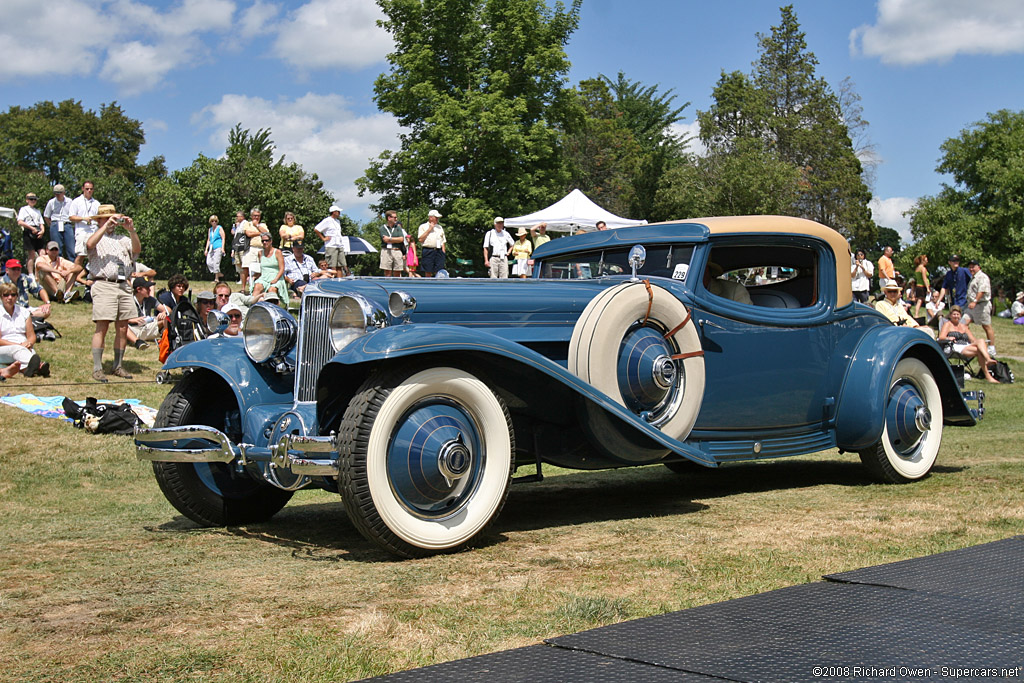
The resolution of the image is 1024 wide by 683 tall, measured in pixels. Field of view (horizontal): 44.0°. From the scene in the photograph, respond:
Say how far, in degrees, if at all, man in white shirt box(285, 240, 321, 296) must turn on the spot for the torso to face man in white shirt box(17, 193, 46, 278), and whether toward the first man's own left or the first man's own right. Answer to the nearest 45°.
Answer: approximately 135° to the first man's own right

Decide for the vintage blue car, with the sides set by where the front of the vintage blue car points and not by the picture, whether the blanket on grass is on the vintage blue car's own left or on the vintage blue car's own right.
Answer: on the vintage blue car's own right

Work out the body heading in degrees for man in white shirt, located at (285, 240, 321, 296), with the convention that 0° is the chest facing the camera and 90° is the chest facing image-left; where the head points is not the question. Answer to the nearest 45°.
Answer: approximately 0°

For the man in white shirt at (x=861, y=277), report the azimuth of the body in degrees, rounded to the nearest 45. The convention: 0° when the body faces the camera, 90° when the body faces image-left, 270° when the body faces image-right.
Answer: approximately 0°

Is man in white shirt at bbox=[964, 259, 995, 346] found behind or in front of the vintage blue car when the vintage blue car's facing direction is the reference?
behind

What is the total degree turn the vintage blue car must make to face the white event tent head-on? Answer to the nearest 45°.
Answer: approximately 135° to its right
